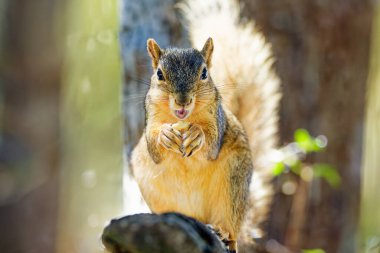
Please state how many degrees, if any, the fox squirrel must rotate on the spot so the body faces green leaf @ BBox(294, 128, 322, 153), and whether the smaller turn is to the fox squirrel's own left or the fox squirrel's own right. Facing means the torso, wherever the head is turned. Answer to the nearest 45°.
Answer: approximately 135° to the fox squirrel's own left

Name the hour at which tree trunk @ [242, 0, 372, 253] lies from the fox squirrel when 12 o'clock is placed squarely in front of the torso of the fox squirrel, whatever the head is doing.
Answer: The tree trunk is roughly at 7 o'clock from the fox squirrel.

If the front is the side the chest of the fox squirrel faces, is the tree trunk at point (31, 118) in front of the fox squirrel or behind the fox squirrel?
behind

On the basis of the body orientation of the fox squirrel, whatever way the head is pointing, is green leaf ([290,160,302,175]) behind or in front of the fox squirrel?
behind

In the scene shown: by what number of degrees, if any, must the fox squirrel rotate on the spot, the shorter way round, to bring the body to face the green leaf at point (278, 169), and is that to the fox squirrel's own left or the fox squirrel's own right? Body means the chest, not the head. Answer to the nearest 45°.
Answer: approximately 135° to the fox squirrel's own left

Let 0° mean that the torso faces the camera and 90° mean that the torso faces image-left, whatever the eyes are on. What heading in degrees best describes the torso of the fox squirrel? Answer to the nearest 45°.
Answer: approximately 0°
